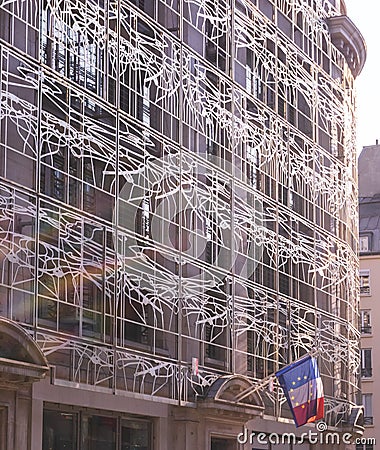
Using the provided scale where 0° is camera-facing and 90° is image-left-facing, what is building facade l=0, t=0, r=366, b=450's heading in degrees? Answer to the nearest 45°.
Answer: approximately 315°
